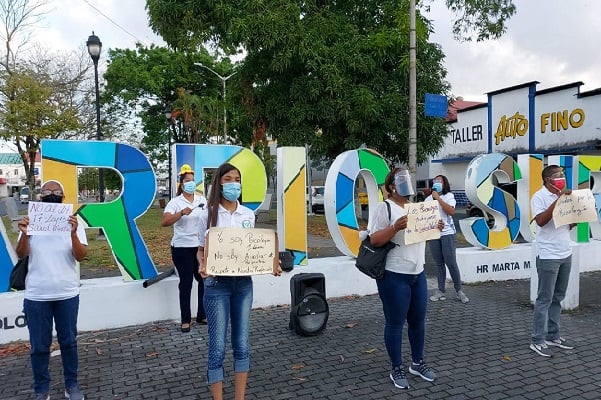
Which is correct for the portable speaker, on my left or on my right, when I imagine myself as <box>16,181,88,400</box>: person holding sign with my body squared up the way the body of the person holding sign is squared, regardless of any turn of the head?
on my left

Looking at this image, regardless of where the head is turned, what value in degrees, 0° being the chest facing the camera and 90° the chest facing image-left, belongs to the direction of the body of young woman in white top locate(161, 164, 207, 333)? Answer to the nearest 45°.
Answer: approximately 315°

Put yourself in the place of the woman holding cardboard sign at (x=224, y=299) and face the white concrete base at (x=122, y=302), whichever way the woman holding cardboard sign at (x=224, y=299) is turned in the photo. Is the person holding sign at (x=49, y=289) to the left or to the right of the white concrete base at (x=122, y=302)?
left

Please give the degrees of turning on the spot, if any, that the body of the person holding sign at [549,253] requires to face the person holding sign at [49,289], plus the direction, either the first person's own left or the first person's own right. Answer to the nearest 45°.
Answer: approximately 90° to the first person's own right

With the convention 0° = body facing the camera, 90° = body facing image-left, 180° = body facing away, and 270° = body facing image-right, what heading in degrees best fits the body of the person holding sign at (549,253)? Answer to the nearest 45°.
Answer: approximately 315°

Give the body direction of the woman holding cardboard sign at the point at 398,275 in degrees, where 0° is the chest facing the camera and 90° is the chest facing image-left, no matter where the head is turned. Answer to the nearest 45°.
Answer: approximately 315°
